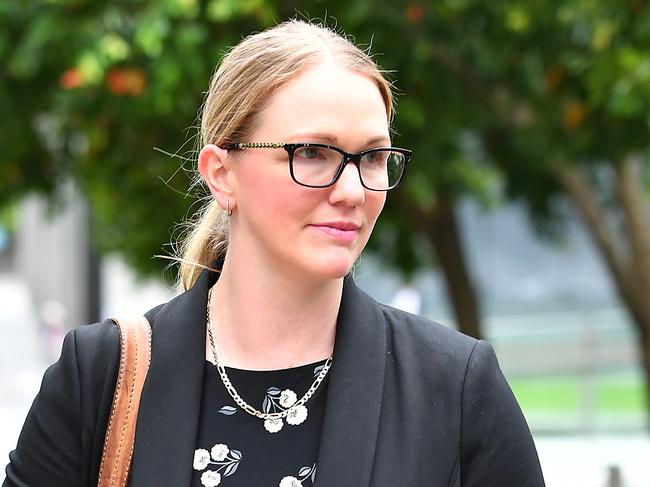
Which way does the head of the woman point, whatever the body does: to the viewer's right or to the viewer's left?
to the viewer's right

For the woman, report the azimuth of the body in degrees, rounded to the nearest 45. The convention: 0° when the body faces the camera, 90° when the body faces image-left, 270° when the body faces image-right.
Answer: approximately 0°
